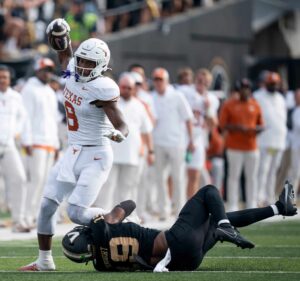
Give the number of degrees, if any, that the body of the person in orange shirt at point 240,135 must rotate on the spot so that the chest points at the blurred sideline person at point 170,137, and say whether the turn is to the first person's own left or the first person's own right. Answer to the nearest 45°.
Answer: approximately 45° to the first person's own right

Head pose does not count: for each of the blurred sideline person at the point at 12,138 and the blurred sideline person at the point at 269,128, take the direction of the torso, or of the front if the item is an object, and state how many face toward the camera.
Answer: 2

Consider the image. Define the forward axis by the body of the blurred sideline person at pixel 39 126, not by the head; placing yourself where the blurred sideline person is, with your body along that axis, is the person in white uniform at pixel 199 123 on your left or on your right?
on your left

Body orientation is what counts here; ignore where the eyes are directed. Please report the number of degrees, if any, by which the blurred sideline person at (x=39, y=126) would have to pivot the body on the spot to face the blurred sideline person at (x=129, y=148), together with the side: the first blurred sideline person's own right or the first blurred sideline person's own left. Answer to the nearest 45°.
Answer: approximately 45° to the first blurred sideline person's own left

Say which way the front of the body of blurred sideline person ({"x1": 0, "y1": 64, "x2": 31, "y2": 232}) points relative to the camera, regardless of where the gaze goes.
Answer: toward the camera

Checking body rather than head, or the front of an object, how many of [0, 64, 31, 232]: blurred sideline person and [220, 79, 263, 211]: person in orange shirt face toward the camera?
2

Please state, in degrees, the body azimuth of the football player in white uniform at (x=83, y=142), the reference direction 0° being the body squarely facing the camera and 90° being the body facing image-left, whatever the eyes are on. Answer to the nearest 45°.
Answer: approximately 45°

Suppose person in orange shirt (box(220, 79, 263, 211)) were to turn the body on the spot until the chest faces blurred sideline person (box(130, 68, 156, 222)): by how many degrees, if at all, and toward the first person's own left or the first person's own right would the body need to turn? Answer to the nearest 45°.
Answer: approximately 45° to the first person's own right

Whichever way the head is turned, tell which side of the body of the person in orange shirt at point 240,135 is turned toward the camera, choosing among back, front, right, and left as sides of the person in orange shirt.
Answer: front

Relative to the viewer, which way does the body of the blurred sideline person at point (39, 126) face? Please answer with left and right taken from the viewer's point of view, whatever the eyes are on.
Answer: facing the viewer and to the right of the viewer

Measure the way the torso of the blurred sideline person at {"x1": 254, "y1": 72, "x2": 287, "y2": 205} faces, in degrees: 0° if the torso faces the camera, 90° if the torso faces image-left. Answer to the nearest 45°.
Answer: approximately 0°
